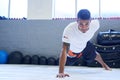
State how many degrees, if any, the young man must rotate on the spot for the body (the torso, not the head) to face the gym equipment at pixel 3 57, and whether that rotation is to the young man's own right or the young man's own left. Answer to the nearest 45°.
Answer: approximately 135° to the young man's own right

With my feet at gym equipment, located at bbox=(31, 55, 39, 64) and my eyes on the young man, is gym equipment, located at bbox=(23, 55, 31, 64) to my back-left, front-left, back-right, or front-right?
back-right

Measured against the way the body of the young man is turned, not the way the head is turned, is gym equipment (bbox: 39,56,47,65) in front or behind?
behind

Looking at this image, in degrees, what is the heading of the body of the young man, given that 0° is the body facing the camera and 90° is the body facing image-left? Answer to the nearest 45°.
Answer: approximately 0°

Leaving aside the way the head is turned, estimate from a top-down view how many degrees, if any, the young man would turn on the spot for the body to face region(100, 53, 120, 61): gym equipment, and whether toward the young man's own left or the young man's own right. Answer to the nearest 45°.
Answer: approximately 180°

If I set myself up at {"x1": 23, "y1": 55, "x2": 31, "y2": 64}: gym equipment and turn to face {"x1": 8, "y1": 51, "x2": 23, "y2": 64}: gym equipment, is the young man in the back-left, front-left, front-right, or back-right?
back-left
